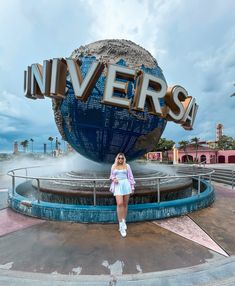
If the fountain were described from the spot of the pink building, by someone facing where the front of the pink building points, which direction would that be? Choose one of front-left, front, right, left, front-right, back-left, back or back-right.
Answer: front

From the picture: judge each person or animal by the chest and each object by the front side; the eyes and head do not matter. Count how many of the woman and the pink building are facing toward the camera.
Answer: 2

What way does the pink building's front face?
toward the camera

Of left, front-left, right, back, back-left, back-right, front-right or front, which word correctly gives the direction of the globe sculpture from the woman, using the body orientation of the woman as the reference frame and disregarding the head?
back

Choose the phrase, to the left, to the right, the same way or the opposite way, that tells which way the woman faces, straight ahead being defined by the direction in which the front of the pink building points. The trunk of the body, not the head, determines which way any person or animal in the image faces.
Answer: the same way

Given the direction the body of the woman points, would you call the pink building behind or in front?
behind

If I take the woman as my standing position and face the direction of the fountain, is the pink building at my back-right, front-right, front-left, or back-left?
front-right

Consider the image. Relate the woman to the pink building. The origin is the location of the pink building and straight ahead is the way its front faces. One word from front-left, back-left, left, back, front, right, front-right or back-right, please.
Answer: front

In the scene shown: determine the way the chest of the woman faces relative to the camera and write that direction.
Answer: toward the camera

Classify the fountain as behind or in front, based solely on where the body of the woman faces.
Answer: behind
